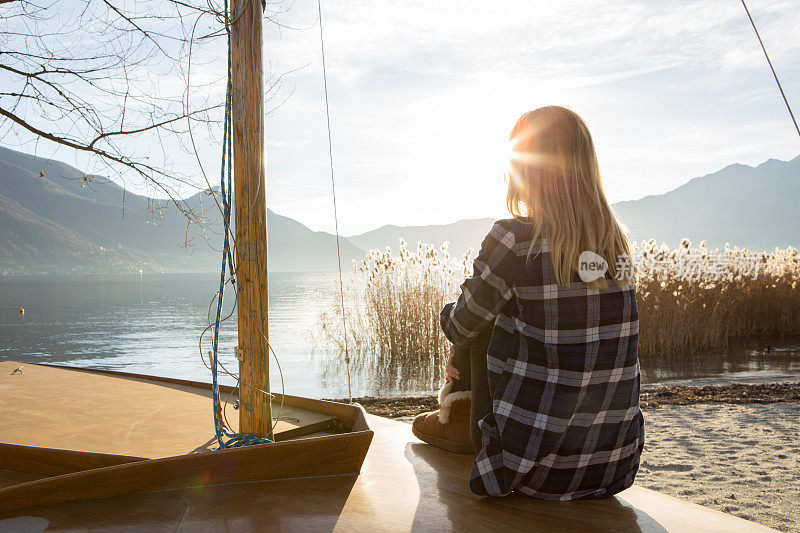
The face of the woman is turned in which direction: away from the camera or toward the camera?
away from the camera

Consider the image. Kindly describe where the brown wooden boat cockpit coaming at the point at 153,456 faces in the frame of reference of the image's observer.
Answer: facing to the right of the viewer

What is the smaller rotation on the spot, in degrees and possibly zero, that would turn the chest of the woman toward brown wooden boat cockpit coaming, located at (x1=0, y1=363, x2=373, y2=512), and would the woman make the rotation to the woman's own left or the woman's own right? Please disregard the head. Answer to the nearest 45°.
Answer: approximately 45° to the woman's own left

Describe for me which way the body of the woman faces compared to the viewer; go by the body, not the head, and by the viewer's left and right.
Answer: facing away from the viewer and to the left of the viewer

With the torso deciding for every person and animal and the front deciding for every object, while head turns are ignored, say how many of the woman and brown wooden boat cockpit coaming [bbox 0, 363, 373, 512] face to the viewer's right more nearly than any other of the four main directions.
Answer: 1

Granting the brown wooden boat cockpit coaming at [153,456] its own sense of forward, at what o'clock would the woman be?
The woman is roughly at 1 o'clock from the brown wooden boat cockpit coaming.
